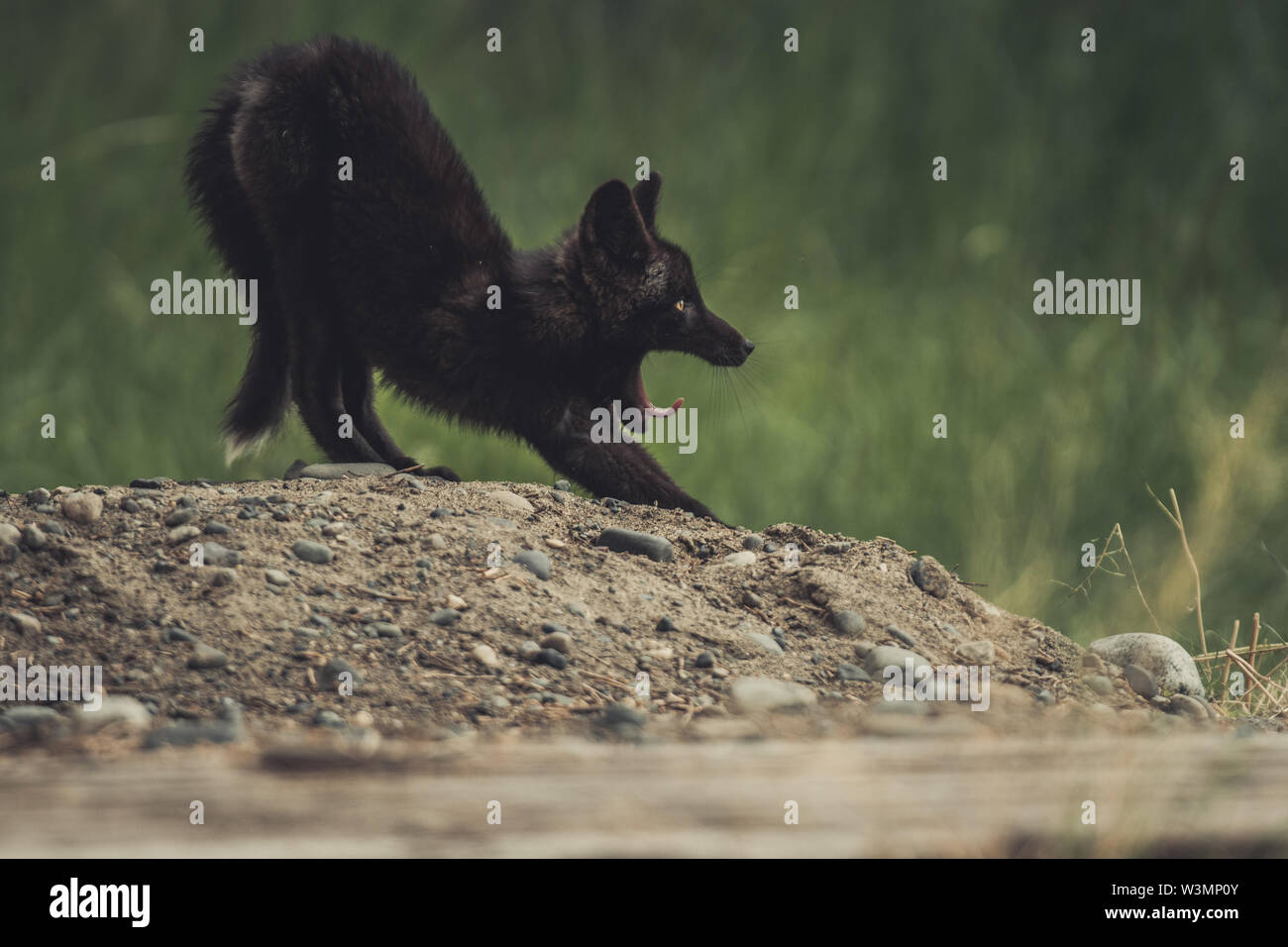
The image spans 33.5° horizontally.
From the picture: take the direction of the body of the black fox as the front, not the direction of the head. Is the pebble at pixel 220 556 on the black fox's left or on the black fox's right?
on the black fox's right

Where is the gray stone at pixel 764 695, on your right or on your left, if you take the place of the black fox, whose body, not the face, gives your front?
on your right

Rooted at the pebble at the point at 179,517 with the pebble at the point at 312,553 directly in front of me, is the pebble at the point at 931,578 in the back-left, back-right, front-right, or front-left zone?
front-left

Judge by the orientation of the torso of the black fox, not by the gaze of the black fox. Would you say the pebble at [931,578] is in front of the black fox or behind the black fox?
in front

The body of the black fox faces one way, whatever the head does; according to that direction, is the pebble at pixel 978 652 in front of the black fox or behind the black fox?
in front

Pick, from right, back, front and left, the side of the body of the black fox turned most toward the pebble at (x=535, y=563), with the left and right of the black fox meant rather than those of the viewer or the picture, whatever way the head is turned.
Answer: right

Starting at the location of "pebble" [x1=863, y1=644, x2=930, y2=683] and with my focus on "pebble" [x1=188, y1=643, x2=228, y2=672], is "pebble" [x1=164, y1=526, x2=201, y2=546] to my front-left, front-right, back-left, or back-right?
front-right

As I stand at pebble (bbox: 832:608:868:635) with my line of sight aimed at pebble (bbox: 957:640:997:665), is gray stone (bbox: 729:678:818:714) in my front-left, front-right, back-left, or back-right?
back-right

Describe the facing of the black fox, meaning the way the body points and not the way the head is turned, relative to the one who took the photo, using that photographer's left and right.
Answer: facing to the right of the viewer

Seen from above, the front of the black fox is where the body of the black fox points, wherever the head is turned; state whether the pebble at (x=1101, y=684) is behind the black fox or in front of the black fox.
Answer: in front
